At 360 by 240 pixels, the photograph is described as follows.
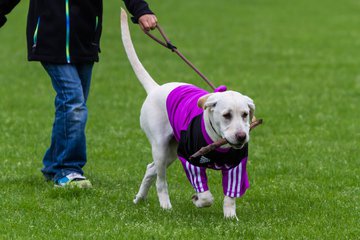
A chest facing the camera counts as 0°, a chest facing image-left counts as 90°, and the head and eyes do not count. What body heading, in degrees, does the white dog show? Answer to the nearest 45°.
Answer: approximately 315°
